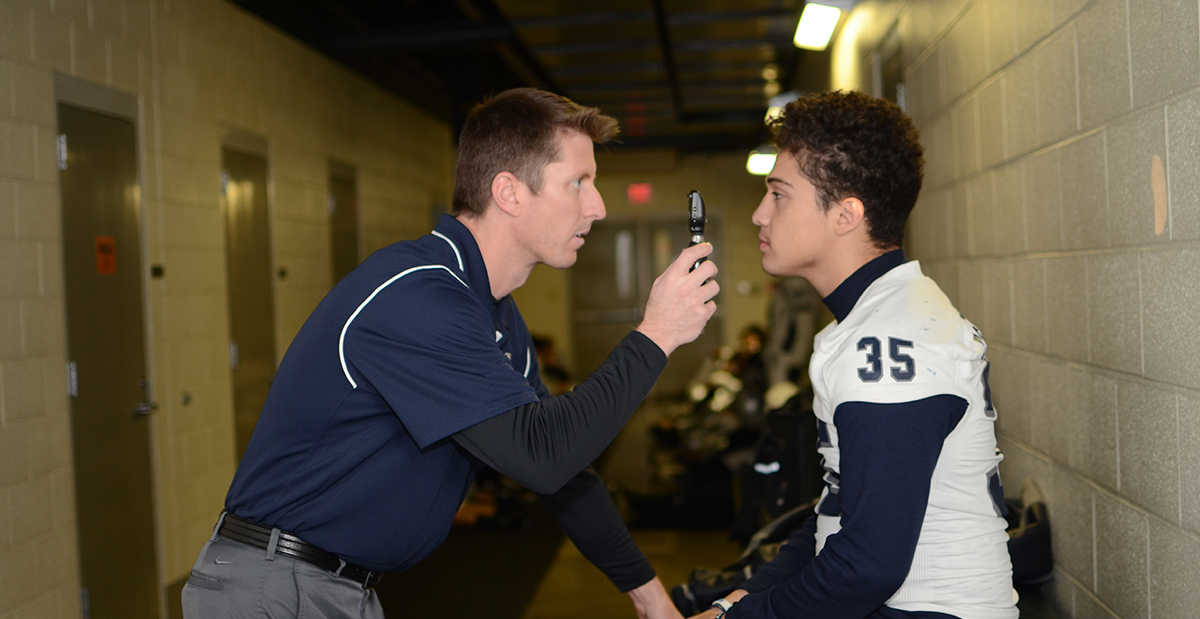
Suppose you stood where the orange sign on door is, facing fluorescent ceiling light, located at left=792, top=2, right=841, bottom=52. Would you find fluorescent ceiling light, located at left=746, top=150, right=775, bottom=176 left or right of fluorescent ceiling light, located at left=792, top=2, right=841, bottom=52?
left

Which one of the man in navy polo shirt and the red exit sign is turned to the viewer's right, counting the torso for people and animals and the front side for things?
the man in navy polo shirt

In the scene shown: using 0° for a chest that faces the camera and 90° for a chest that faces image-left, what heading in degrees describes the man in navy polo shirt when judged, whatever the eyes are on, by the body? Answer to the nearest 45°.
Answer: approximately 270°

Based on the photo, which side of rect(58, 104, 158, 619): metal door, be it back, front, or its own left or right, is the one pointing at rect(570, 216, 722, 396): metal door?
left

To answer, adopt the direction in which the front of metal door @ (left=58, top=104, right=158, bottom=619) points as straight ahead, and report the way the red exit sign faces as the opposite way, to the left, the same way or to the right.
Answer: to the right

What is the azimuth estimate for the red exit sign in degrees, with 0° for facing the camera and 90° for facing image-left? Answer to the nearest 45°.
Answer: approximately 0°

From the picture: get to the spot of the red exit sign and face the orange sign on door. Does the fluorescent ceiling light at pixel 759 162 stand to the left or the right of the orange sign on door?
left

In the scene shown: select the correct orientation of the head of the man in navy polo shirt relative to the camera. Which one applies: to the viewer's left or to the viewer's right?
to the viewer's right

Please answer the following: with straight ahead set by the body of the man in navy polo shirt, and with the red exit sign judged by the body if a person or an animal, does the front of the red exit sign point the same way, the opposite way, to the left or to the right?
to the right

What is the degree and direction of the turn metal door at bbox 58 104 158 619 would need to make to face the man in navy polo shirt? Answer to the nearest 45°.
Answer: approximately 45° to its right
